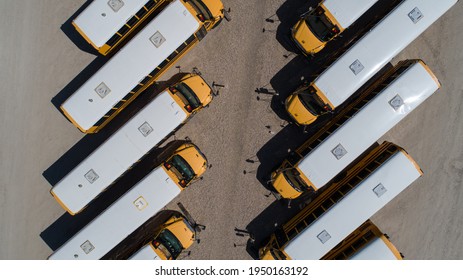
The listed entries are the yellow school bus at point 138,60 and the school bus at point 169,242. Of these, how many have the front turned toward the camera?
0

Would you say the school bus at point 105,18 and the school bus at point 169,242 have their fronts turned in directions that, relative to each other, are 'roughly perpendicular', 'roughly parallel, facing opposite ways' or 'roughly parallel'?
roughly parallel

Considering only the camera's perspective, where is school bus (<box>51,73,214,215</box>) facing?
facing away from the viewer and to the right of the viewer

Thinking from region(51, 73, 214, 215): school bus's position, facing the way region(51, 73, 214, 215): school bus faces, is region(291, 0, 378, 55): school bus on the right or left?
on its right

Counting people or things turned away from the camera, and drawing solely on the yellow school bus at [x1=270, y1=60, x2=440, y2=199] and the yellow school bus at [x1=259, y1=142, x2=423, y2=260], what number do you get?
0

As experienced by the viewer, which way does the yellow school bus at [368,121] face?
facing the viewer and to the left of the viewer

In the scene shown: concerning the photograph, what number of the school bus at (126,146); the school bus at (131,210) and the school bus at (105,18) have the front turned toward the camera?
0

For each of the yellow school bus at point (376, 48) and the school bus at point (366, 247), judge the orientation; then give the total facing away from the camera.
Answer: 0

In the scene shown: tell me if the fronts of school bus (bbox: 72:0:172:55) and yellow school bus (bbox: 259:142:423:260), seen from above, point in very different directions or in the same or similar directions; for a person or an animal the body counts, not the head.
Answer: very different directions

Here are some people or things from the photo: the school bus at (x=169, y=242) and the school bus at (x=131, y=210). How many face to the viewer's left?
0

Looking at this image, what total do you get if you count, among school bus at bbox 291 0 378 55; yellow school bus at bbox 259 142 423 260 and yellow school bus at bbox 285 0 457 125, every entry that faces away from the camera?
0

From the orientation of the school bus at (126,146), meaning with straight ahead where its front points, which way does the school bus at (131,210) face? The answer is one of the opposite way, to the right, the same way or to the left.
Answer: the same way

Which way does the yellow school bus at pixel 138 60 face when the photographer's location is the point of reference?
facing away from the viewer and to the right of the viewer

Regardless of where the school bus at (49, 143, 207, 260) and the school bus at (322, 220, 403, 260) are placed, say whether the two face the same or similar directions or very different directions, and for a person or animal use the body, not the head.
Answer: very different directions
